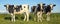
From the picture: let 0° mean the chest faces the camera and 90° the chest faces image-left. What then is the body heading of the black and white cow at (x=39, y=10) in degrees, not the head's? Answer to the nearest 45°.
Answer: approximately 315°

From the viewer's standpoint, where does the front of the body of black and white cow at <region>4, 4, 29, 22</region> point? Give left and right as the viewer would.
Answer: facing to the left of the viewer

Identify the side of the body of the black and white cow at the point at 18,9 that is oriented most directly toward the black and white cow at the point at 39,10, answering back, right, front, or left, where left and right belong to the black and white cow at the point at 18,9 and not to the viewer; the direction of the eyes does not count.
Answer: back

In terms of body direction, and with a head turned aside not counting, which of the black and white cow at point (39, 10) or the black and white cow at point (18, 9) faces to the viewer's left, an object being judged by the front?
the black and white cow at point (18, 9)

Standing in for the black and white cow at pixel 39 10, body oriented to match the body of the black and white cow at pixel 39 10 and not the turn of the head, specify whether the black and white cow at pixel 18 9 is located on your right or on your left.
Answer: on your right

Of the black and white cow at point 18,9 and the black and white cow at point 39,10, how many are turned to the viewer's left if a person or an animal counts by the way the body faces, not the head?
1
